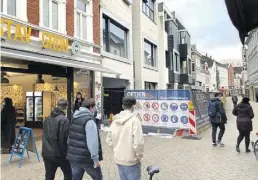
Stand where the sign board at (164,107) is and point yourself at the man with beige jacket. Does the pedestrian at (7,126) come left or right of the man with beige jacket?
right

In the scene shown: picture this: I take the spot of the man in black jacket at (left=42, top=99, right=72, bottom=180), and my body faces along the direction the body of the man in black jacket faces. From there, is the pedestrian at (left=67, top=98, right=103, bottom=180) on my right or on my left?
on my right

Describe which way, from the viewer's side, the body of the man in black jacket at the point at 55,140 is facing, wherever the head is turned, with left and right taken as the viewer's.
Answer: facing away from the viewer and to the right of the viewer

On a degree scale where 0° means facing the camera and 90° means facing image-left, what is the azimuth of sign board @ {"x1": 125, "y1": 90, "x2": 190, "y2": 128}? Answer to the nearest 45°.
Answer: approximately 0°

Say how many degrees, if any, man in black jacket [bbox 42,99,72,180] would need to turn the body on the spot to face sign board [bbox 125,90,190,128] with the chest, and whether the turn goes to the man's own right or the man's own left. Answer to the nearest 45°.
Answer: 0° — they already face it

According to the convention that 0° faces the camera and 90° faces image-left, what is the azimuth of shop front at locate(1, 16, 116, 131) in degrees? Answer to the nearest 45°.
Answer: approximately 315°

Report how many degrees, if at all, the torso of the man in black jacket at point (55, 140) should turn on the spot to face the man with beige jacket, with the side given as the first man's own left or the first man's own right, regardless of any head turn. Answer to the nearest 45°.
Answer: approximately 90° to the first man's own right

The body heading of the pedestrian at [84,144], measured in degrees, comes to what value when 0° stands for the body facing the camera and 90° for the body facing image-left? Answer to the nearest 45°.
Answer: approximately 225°

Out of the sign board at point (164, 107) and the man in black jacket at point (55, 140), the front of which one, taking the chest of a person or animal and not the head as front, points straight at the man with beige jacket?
the sign board

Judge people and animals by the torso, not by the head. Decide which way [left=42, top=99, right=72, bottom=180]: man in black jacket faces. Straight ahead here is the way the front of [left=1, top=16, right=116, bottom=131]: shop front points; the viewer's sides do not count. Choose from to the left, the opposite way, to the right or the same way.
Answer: to the left
